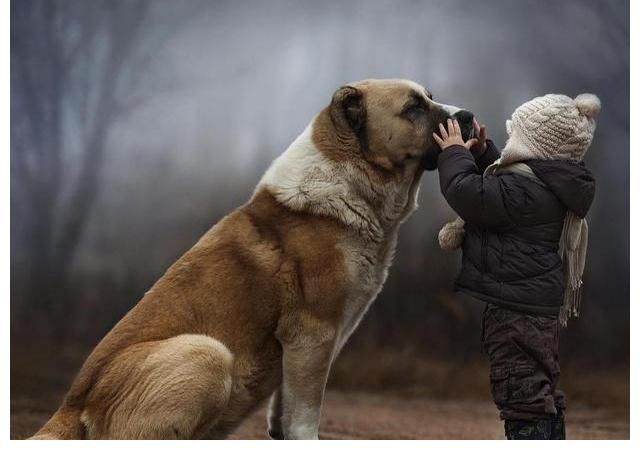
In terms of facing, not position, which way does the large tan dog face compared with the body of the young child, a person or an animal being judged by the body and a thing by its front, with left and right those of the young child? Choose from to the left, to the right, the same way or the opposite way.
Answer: the opposite way

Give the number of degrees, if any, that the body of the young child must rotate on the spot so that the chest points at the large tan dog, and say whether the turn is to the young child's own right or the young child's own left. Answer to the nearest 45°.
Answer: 0° — they already face it

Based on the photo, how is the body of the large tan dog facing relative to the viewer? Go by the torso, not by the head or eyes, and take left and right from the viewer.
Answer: facing to the right of the viewer

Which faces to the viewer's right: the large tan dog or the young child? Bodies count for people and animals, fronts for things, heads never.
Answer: the large tan dog

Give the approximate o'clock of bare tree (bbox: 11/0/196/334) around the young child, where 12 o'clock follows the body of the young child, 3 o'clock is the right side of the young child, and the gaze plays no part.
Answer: The bare tree is roughly at 1 o'clock from the young child.

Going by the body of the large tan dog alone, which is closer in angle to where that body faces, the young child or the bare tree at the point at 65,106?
the young child

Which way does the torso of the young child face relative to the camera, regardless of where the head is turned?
to the viewer's left

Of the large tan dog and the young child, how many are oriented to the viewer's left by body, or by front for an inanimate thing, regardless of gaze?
1

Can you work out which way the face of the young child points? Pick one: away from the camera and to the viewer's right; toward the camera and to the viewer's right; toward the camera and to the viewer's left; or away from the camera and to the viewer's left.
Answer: away from the camera and to the viewer's left

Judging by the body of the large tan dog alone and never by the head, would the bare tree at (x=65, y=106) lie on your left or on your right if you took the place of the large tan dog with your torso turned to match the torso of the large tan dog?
on your left

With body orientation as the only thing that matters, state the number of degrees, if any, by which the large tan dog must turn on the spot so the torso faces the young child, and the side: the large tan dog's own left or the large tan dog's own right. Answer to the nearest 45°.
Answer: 0° — it already faces them
